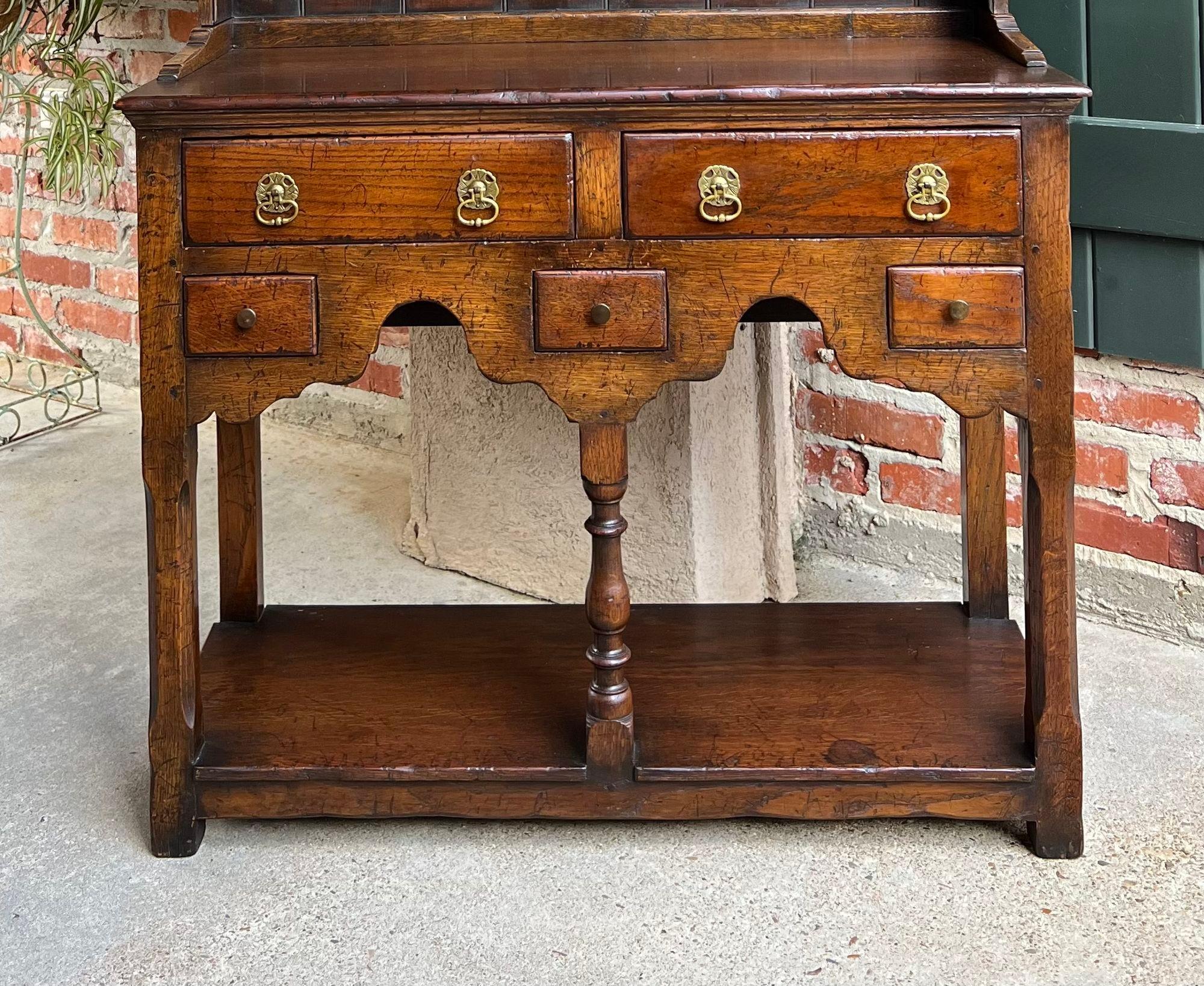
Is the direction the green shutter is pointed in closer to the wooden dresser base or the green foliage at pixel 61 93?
the wooden dresser base

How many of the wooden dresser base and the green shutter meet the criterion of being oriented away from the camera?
0

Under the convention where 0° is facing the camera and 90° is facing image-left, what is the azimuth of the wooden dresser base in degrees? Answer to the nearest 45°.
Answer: approximately 0°

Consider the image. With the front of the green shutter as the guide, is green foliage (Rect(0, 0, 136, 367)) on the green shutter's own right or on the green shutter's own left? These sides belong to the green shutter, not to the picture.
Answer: on the green shutter's own right

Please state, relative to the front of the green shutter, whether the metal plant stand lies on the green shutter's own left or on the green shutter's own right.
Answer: on the green shutter's own right

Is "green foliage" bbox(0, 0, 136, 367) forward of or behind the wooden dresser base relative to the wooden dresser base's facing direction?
behind
